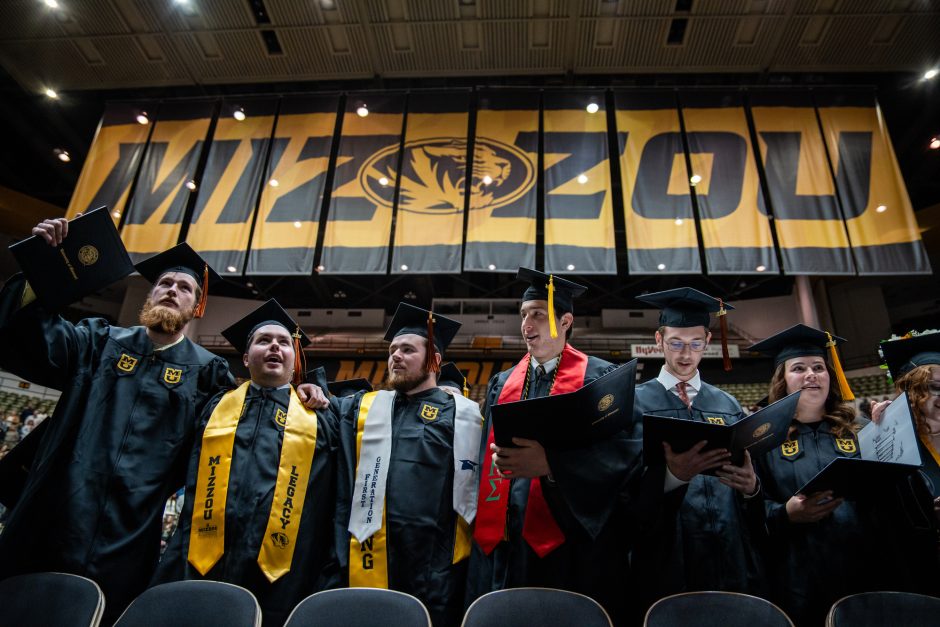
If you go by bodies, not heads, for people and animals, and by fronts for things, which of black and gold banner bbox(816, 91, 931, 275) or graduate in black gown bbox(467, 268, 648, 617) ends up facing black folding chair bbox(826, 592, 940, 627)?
the black and gold banner

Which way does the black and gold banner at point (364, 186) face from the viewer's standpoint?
toward the camera

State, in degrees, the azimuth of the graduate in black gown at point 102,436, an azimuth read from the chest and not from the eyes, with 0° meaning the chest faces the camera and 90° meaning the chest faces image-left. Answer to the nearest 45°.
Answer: approximately 0°

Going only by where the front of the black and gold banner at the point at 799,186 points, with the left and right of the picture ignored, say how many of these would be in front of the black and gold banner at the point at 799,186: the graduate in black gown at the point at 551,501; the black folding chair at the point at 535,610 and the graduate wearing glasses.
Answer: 3

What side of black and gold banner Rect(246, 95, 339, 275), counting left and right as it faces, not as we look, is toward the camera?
front

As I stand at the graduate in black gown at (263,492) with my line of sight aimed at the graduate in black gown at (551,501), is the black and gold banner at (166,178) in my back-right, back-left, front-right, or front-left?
back-left

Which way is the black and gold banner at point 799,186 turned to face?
toward the camera

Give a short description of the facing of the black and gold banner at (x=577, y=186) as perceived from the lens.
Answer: facing the viewer

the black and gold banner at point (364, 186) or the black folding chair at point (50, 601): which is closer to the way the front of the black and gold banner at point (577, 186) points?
the black folding chair

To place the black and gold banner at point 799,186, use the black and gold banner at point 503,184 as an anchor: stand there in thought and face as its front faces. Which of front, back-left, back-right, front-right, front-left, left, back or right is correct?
left

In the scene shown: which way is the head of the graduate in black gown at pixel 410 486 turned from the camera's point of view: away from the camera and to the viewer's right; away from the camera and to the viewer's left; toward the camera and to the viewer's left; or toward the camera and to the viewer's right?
toward the camera and to the viewer's left
